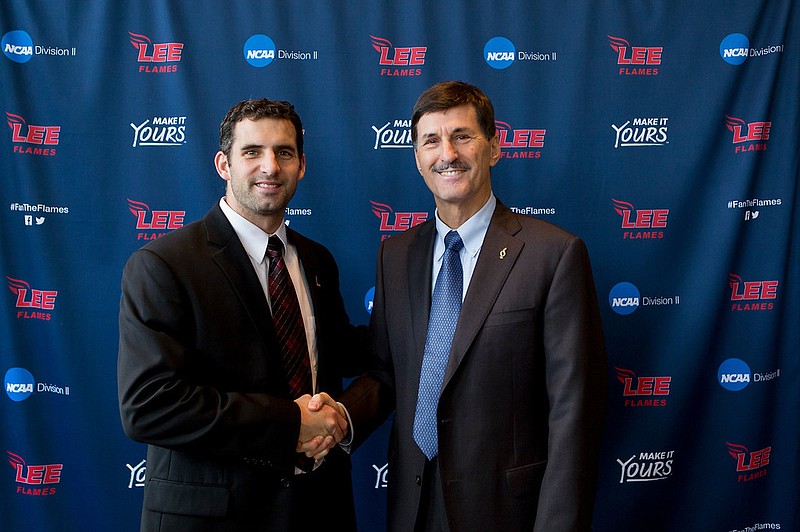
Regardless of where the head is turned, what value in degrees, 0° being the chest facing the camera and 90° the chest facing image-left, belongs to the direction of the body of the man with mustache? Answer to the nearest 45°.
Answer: approximately 45°
